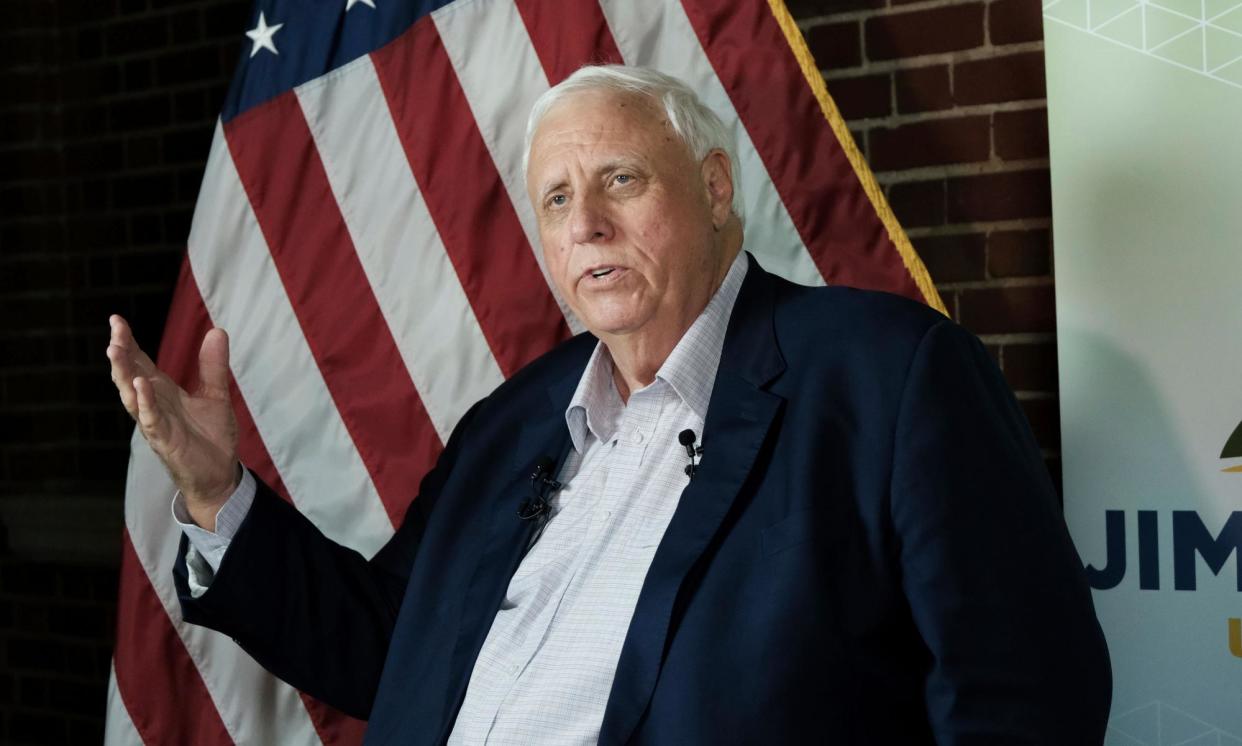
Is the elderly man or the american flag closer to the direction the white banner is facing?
the elderly man

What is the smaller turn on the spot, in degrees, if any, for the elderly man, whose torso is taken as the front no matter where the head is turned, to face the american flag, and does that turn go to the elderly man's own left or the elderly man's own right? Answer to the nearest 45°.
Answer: approximately 90° to the elderly man's own right

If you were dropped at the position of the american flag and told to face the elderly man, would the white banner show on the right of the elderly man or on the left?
left

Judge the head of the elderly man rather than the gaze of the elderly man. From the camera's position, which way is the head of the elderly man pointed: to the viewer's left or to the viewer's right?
to the viewer's left

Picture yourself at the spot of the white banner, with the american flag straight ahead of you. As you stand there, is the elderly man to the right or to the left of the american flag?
left

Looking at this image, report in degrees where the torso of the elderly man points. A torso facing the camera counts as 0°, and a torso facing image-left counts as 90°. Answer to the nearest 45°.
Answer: approximately 45°

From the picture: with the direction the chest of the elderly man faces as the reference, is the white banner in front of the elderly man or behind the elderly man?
behind

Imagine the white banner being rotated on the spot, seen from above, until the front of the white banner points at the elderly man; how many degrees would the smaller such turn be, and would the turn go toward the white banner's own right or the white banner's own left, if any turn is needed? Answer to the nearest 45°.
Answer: approximately 45° to the white banner's own right

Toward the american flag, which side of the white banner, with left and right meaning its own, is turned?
right
